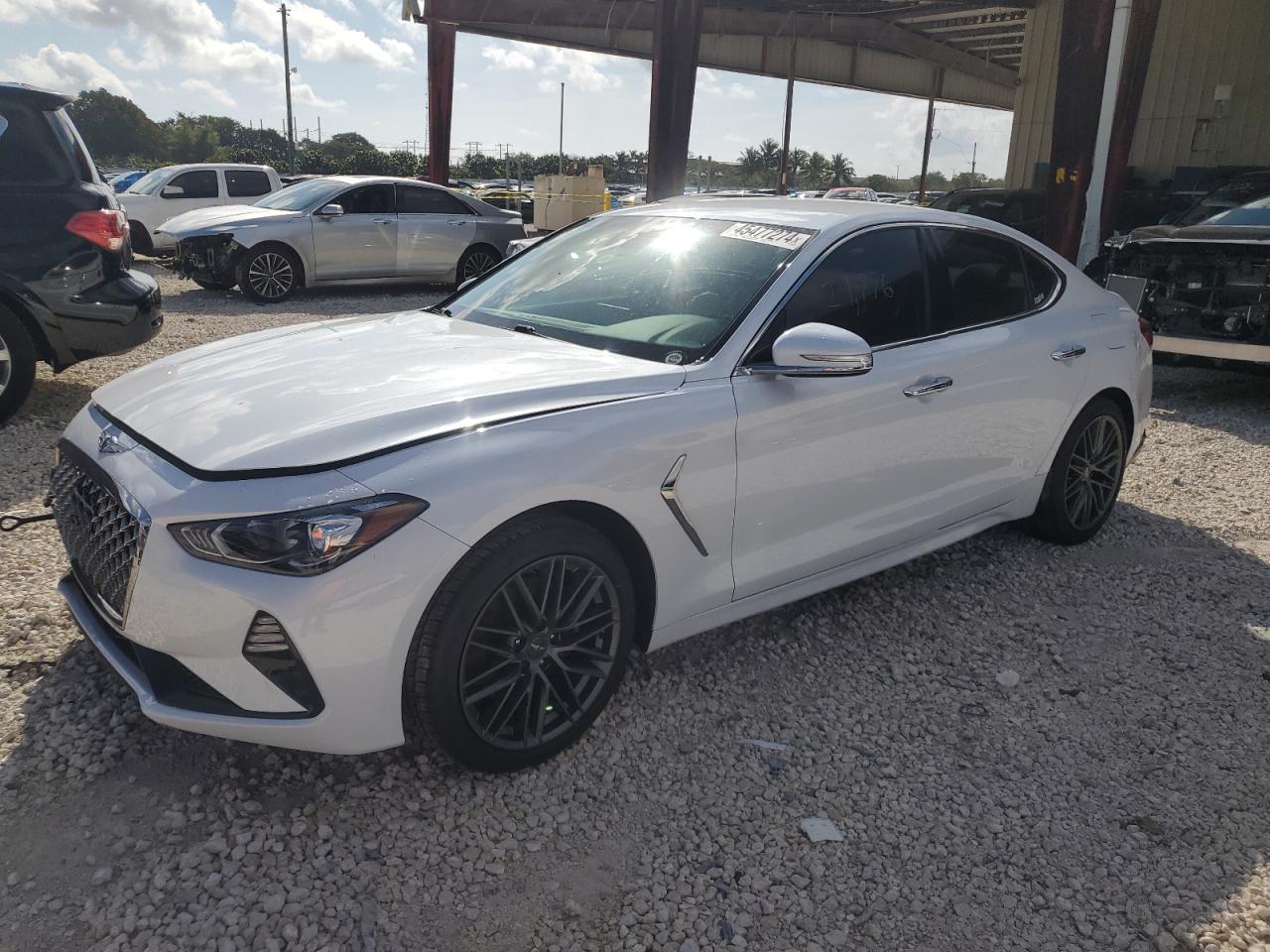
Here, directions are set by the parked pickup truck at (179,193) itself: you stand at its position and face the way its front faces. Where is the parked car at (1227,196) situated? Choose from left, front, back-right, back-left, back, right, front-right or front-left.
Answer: back-left

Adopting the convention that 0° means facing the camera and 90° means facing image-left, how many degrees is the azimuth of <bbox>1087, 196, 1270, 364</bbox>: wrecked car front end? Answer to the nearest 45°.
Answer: approximately 45°

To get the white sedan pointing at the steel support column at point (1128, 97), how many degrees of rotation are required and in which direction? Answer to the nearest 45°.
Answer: approximately 180°

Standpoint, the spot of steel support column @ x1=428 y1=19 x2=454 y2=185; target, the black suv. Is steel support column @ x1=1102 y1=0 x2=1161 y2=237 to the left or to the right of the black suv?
left

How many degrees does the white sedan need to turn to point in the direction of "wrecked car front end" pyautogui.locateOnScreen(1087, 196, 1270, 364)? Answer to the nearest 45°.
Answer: approximately 180°

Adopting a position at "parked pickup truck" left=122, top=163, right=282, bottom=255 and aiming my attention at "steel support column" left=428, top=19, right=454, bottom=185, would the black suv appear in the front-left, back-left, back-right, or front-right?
back-right

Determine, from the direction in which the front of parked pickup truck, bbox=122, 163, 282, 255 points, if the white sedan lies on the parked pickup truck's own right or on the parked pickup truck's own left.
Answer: on the parked pickup truck's own left

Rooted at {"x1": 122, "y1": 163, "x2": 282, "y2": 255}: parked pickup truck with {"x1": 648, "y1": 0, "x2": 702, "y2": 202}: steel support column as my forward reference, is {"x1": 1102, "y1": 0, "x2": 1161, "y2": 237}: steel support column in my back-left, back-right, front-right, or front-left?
front-right

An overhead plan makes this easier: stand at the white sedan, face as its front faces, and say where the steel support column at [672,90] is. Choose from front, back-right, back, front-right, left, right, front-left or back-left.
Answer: back-right

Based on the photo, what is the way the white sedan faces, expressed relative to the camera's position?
facing the viewer and to the left of the viewer

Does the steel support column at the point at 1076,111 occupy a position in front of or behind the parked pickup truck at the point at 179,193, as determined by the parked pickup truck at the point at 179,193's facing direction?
behind

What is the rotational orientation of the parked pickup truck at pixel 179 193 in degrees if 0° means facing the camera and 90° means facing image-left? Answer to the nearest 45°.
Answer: approximately 90°
